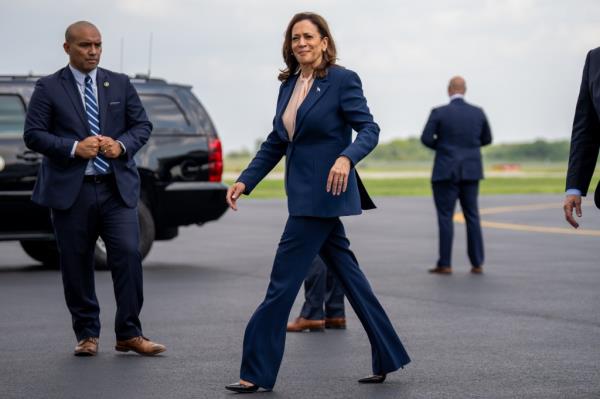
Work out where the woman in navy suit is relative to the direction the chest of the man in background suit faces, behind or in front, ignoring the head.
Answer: behind

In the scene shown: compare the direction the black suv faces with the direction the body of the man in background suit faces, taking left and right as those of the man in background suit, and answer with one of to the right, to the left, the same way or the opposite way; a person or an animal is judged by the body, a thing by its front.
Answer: to the left

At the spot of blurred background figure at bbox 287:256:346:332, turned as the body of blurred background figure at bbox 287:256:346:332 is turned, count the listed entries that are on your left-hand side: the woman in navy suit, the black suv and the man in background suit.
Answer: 1

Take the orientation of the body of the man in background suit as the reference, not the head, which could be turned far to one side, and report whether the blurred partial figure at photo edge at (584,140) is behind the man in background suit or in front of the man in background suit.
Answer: behind

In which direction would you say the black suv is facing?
to the viewer's left

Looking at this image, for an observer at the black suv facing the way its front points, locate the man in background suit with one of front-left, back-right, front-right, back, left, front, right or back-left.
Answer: back

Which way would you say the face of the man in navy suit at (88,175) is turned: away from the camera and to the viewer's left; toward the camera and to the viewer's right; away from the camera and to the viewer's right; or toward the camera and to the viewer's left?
toward the camera and to the viewer's right

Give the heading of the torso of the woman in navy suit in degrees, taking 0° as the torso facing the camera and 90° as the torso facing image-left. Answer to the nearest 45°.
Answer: approximately 45°

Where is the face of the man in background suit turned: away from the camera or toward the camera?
away from the camera

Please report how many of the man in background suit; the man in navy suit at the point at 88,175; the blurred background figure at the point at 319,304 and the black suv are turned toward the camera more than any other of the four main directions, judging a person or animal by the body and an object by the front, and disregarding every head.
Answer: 1

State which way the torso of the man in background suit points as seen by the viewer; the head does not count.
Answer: away from the camera
